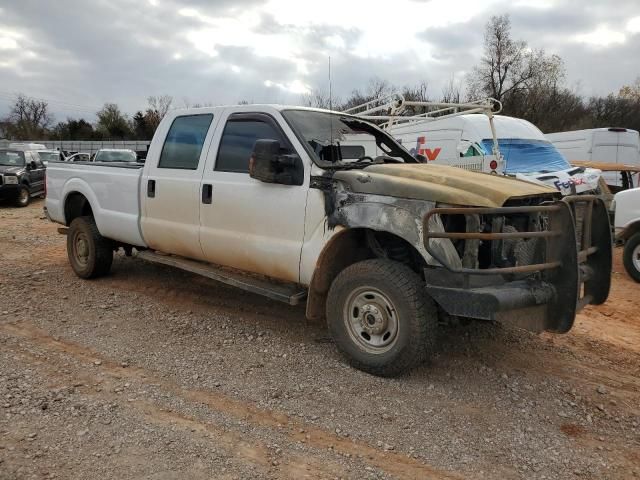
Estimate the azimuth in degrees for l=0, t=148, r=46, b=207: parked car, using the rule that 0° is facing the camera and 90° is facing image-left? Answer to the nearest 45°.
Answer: approximately 45°

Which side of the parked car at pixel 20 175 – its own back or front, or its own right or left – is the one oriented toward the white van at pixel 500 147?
left

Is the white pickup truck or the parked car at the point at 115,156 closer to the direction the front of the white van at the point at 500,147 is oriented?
the white pickup truck

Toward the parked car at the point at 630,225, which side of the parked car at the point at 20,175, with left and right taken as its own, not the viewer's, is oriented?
left

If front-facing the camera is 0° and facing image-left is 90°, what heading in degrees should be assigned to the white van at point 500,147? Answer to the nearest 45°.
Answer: approximately 315°

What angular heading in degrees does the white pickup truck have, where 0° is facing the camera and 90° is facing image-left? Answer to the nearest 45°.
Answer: approximately 315°
